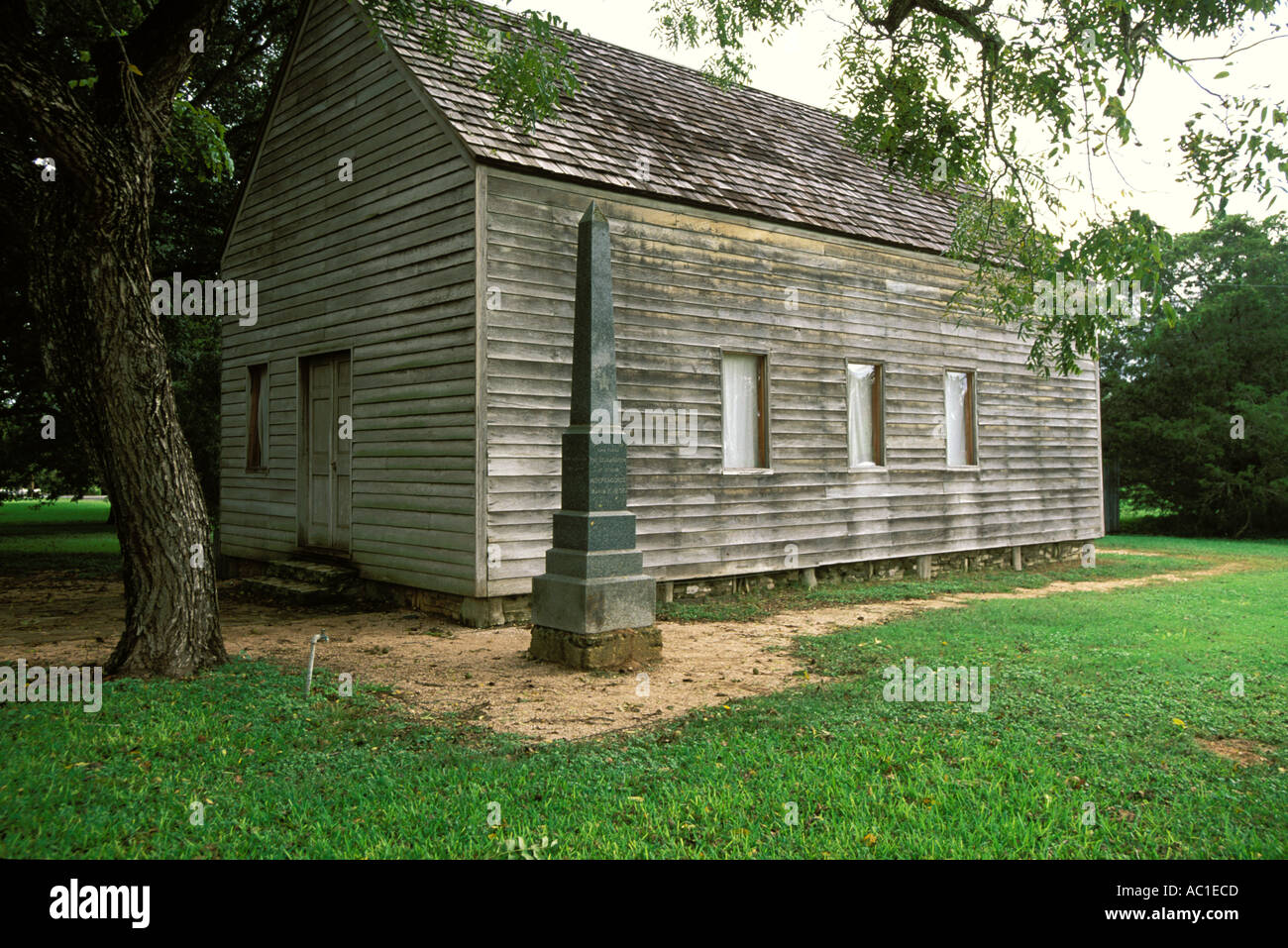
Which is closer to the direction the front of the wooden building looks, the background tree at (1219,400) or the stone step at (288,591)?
the stone step

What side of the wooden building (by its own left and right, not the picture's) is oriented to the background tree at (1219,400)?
back

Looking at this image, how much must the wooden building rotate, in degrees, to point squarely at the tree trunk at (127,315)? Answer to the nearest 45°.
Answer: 0° — it already faces it

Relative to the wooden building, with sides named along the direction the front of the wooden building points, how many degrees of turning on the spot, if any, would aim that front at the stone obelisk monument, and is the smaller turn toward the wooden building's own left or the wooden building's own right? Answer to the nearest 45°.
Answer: approximately 45° to the wooden building's own left

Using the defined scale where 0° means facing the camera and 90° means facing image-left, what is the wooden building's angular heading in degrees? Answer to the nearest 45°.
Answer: approximately 45°
